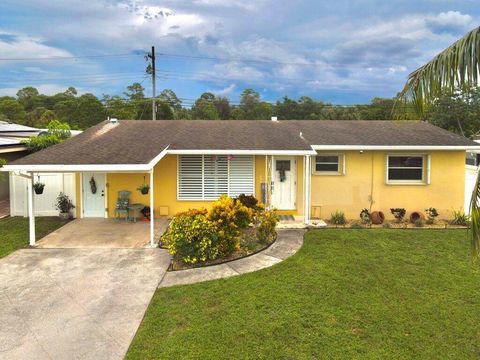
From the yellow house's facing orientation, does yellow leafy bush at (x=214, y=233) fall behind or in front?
in front

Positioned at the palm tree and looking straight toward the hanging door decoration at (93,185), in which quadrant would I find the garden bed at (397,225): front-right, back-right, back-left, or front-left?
front-right

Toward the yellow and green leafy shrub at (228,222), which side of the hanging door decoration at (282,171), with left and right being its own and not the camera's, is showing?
front

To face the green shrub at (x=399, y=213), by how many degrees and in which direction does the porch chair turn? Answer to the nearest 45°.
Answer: approximately 135° to its left

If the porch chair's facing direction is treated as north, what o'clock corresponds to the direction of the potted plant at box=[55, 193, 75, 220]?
The potted plant is roughly at 2 o'clock from the porch chair.

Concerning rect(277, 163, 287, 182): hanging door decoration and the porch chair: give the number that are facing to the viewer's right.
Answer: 0

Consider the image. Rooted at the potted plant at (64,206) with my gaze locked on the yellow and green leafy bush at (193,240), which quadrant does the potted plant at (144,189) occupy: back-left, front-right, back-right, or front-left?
front-left

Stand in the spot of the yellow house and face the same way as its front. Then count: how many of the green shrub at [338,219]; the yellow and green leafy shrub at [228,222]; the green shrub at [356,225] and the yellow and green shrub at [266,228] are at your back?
0

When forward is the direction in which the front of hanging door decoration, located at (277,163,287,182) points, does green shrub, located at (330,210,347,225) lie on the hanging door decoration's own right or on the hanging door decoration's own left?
on the hanging door decoration's own left

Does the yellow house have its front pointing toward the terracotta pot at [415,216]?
no

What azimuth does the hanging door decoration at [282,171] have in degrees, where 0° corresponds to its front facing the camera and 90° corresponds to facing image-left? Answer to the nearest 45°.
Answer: approximately 0°

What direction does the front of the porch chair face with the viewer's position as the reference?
facing the viewer and to the left of the viewer

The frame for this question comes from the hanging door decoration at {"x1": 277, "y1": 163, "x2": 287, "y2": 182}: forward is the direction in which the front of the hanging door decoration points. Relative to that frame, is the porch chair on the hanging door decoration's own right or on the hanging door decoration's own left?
on the hanging door decoration's own right

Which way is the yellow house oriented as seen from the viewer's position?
toward the camera
